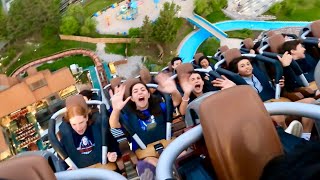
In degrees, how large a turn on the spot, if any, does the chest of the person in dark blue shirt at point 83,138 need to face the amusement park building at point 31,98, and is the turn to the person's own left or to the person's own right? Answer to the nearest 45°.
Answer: approximately 180°

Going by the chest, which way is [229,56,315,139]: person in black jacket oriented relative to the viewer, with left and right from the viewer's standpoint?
facing the viewer

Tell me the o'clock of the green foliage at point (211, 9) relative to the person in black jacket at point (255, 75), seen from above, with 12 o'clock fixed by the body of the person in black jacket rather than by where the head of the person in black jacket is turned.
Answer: The green foliage is roughly at 6 o'clock from the person in black jacket.

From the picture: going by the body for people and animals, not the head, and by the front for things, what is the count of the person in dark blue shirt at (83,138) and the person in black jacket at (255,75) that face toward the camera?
2

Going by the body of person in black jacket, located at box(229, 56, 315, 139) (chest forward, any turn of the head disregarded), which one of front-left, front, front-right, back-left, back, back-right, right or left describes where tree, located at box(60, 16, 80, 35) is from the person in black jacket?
back-right

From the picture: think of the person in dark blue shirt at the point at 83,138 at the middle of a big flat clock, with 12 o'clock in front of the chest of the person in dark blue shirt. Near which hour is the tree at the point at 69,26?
The tree is roughly at 6 o'clock from the person in dark blue shirt.

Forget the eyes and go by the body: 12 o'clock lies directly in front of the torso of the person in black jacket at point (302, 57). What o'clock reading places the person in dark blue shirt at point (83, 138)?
the person in dark blue shirt at point (83, 138) is roughly at 3 o'clock from the person in black jacket at point (302, 57).

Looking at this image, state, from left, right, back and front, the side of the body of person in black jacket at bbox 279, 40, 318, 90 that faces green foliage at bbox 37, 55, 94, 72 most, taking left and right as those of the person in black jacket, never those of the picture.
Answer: back

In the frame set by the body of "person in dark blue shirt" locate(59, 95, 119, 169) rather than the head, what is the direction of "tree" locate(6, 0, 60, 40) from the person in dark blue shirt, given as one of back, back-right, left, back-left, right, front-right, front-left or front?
back

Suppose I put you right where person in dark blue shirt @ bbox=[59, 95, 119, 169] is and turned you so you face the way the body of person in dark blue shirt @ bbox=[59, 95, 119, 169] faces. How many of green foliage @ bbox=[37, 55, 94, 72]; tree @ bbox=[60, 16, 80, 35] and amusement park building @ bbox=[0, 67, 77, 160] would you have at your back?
3

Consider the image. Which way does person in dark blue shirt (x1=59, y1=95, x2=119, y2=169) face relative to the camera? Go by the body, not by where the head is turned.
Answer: toward the camera

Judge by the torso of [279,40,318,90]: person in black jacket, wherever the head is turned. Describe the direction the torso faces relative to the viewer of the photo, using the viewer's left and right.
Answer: facing the viewer and to the right of the viewer

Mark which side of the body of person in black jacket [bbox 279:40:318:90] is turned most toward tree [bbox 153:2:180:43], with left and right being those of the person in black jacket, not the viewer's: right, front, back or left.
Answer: back

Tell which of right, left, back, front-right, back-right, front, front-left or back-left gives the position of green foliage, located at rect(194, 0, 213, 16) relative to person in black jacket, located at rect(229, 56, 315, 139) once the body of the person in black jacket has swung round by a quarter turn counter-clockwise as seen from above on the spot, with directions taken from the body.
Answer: left
